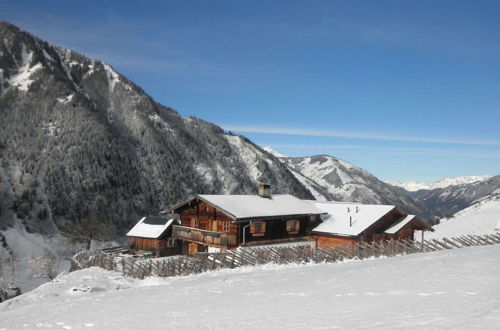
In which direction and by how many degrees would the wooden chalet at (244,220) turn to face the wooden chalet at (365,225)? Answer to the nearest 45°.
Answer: approximately 135° to its left

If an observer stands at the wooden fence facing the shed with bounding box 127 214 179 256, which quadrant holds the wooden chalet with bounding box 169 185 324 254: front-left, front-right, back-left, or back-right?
front-right

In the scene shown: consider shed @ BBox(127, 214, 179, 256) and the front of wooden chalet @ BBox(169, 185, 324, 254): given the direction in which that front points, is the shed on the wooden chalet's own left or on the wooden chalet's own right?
on the wooden chalet's own right

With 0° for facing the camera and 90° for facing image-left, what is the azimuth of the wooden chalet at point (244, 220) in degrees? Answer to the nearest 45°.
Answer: approximately 45°

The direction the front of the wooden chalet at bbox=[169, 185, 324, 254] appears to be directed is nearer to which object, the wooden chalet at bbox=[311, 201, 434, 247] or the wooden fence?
the wooden fence

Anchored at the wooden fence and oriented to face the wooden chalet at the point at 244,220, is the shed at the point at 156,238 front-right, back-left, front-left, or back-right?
front-left
